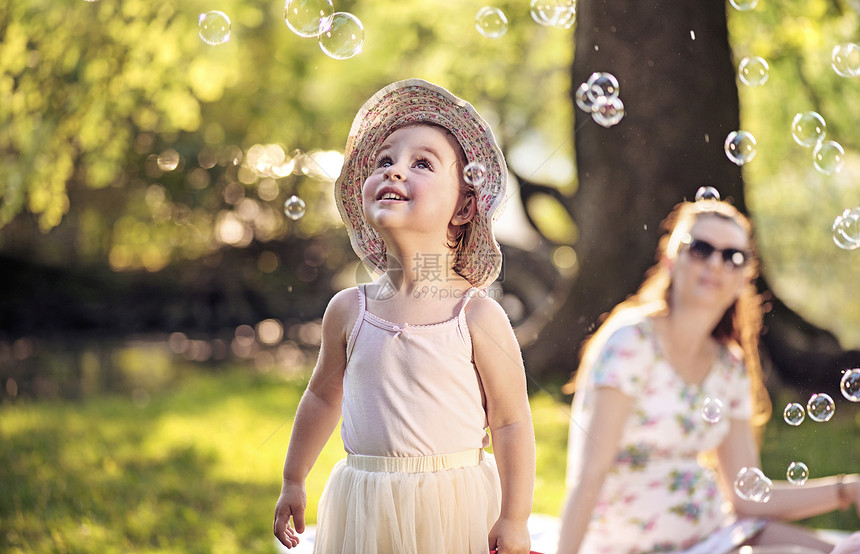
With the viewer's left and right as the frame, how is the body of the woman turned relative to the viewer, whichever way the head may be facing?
facing the viewer and to the right of the viewer

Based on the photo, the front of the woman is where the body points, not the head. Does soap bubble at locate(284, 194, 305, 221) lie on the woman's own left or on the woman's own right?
on the woman's own right

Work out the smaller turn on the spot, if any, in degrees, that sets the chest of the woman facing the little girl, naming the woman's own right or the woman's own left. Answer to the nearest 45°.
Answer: approximately 90° to the woman's own right

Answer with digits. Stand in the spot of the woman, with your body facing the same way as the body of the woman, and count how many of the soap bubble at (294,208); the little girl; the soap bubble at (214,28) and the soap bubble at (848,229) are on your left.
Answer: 1

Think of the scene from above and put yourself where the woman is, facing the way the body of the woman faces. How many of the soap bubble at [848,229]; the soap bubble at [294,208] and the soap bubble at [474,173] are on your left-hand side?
1
